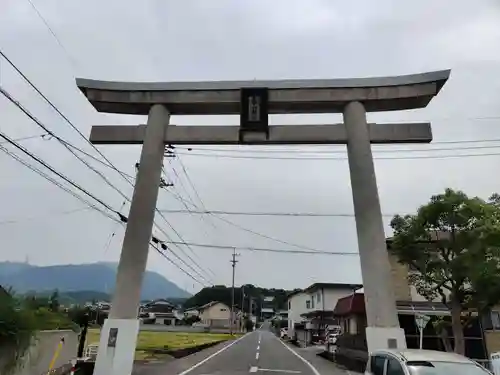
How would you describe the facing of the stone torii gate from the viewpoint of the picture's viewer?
facing the viewer

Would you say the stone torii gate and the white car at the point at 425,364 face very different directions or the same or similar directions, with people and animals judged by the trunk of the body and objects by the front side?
same or similar directions

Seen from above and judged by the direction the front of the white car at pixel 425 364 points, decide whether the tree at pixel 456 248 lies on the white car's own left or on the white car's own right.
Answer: on the white car's own left

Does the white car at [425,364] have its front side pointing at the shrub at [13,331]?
no

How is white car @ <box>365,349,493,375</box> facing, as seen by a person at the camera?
facing the viewer and to the right of the viewer

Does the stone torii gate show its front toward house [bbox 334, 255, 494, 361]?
no

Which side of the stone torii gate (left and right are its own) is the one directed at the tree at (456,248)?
left

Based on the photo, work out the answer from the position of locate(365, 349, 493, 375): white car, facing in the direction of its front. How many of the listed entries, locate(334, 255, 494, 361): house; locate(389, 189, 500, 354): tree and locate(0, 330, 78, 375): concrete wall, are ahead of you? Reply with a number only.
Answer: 0
